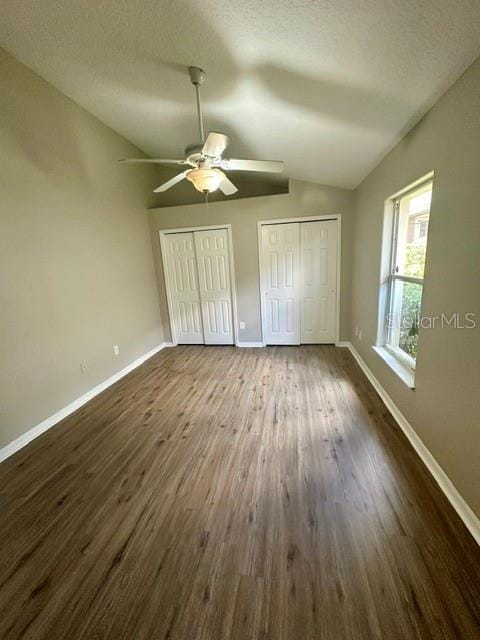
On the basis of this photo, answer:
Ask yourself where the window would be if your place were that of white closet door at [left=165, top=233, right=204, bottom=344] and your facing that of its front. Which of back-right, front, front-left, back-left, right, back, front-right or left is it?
front-left

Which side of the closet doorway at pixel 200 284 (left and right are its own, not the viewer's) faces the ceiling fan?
front

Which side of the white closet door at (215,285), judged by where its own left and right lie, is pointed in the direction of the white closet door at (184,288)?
right

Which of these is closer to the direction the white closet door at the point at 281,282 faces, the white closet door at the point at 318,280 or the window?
the window

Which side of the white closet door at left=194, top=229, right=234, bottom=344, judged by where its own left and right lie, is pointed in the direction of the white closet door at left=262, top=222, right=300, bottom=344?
left

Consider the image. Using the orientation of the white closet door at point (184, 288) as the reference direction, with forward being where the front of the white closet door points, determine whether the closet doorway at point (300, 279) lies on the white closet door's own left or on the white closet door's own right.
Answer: on the white closet door's own left

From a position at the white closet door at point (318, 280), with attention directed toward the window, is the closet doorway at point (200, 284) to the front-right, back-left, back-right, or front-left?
back-right

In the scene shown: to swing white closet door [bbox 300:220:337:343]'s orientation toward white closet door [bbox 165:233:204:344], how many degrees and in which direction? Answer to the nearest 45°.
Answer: approximately 90° to its right

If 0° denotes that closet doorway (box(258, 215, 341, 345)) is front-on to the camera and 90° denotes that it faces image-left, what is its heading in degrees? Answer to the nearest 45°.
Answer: approximately 0°

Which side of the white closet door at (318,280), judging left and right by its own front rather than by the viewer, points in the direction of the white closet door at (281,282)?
right

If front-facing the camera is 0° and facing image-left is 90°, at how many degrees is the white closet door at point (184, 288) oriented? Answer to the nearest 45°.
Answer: approximately 0°
